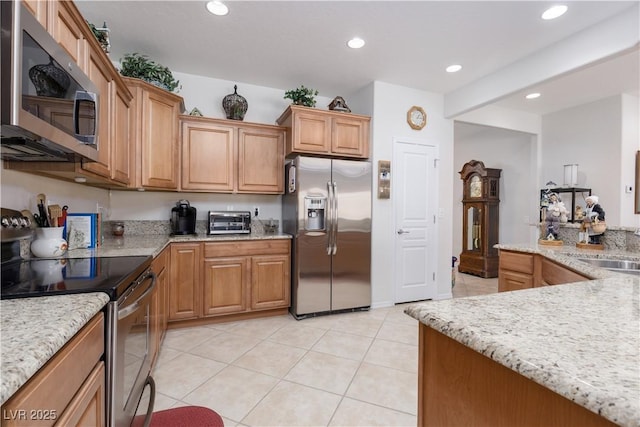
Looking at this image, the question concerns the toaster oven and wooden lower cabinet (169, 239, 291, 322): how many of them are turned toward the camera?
2

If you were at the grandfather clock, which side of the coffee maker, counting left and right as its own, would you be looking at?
left

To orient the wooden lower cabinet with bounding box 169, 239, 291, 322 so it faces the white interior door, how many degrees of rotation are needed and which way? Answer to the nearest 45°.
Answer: approximately 90° to its left

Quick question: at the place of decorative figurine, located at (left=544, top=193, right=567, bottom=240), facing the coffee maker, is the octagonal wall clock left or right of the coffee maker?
right

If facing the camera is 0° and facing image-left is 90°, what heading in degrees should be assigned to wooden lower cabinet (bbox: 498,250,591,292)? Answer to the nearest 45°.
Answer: approximately 45°

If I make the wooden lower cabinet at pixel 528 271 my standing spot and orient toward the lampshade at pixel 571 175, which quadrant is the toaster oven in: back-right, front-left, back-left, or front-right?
back-left
